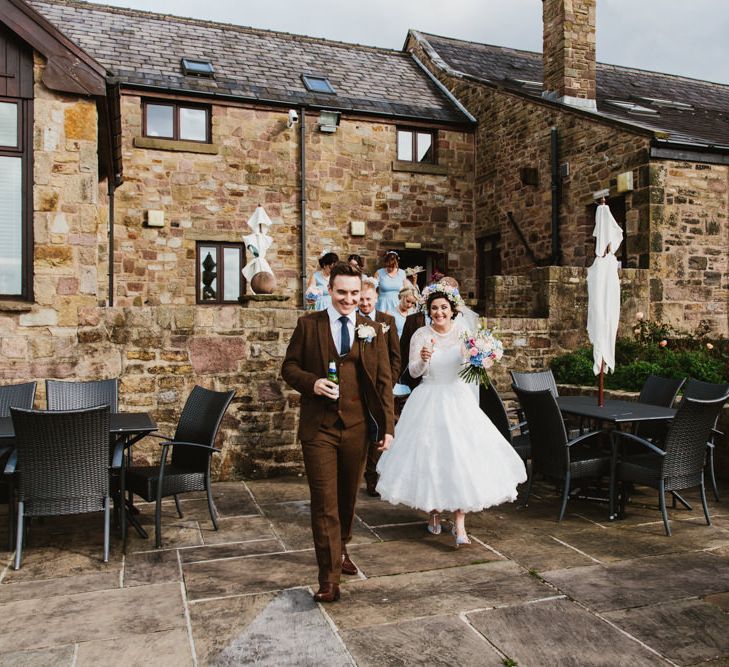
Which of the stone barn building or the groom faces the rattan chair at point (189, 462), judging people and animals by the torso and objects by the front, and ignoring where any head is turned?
the stone barn building

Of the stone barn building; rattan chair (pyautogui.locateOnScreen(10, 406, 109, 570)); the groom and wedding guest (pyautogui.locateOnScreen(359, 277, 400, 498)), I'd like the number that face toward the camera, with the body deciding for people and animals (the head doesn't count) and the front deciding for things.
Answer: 3

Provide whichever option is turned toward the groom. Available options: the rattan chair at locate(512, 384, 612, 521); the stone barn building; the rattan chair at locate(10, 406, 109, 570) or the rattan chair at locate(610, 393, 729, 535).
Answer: the stone barn building

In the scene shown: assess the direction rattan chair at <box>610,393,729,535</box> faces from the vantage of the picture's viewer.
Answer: facing away from the viewer and to the left of the viewer

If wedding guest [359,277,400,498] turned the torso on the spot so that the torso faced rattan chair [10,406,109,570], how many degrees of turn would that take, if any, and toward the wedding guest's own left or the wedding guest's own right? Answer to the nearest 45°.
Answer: approximately 45° to the wedding guest's own right

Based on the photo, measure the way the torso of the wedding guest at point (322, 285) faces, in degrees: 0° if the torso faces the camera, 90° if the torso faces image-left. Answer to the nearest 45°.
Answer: approximately 315°

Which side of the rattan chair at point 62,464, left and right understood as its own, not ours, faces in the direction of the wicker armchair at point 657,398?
right

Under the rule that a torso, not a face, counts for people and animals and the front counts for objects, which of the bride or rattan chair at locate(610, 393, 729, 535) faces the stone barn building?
the rattan chair

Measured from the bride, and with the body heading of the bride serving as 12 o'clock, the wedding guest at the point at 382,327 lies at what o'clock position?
The wedding guest is roughly at 5 o'clock from the bride.

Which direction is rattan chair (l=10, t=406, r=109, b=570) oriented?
away from the camera
